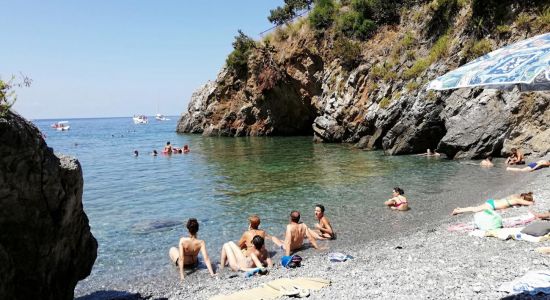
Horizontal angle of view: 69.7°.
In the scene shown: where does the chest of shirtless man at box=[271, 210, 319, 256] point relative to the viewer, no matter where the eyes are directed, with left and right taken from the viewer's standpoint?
facing away from the viewer and to the left of the viewer

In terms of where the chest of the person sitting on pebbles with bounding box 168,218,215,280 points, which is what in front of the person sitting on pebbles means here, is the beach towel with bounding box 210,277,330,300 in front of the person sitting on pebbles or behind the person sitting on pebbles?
behind

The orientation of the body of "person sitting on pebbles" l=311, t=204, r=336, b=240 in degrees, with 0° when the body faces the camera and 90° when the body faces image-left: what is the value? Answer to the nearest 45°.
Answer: approximately 90°

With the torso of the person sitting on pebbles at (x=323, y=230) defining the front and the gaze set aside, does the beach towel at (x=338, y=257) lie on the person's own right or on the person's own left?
on the person's own left

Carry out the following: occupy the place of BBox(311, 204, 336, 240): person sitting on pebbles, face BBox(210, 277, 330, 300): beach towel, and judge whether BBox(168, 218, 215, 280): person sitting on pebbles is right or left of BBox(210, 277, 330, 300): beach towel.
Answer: right

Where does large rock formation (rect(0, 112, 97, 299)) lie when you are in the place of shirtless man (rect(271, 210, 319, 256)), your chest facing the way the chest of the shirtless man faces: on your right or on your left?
on your left

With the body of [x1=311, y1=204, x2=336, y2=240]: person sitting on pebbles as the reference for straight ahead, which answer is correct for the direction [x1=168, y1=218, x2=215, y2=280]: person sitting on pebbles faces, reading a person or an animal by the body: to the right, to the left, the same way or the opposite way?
to the right

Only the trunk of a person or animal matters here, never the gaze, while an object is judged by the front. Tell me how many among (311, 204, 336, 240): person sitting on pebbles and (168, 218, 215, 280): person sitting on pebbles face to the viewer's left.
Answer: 1

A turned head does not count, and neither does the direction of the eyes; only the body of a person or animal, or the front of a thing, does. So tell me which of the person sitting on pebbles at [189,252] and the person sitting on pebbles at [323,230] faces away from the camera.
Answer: the person sitting on pebbles at [189,252]

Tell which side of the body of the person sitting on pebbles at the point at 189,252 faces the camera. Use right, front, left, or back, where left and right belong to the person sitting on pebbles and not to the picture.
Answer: back
